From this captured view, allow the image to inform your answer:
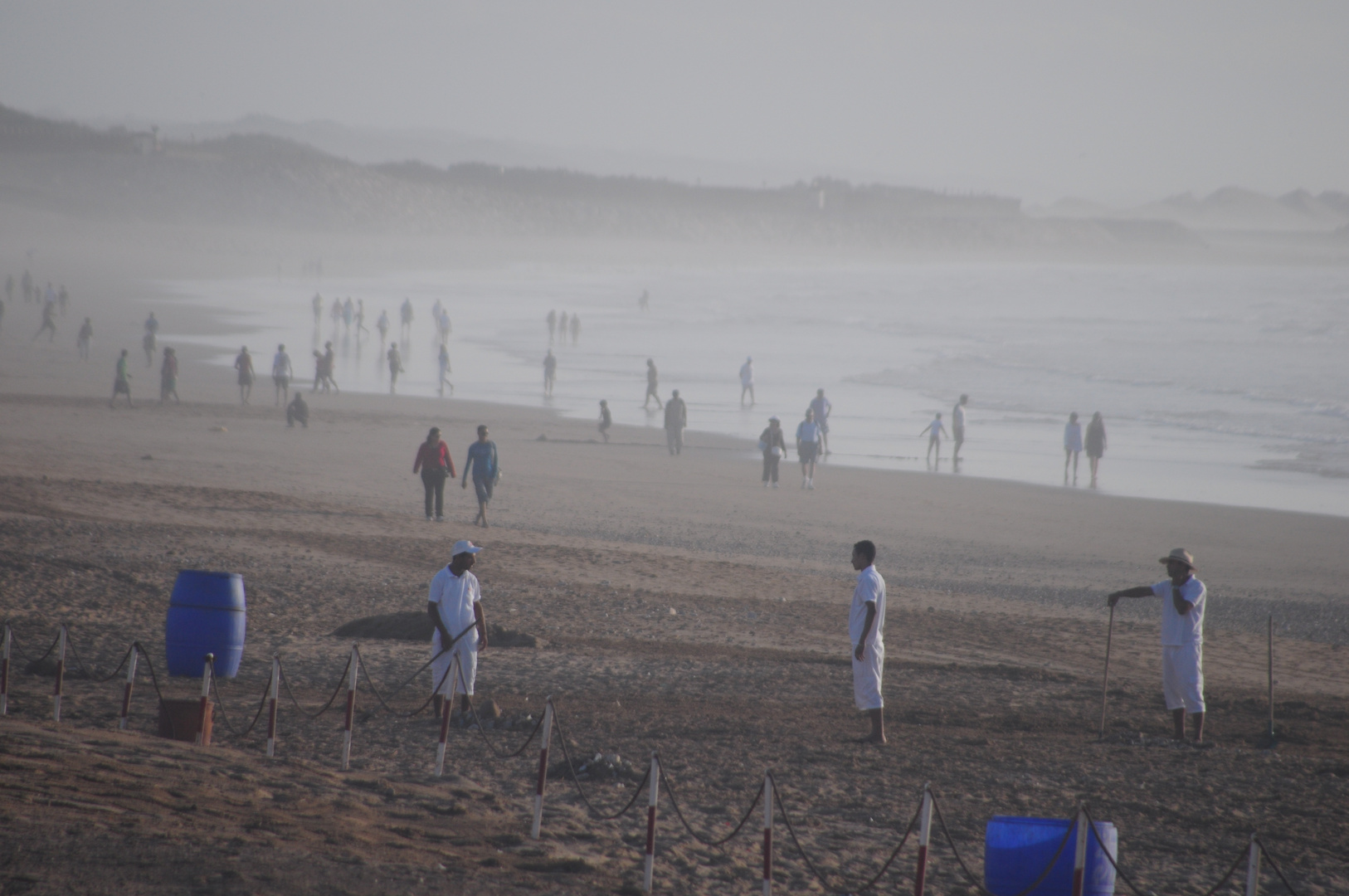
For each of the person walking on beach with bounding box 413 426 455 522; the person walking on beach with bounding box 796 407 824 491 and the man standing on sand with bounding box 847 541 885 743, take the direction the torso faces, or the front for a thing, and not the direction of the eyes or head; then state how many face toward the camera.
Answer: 2

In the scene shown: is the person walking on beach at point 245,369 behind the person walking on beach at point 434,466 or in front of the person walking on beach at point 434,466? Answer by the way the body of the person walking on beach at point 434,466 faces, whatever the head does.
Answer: behind

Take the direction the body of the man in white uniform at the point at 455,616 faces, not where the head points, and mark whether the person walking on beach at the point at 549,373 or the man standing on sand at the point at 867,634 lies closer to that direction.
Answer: the man standing on sand

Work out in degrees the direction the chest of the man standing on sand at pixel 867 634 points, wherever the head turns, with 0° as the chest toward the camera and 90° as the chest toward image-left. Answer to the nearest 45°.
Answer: approximately 90°

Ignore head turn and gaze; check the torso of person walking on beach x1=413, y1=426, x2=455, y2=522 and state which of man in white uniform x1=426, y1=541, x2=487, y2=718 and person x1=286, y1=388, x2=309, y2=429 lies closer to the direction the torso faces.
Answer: the man in white uniform

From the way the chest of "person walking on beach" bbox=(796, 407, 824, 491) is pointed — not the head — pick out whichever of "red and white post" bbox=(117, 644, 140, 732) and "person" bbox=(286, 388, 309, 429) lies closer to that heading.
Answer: the red and white post

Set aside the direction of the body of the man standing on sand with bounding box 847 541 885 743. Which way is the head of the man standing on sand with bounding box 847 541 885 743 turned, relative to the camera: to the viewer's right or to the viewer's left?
to the viewer's left

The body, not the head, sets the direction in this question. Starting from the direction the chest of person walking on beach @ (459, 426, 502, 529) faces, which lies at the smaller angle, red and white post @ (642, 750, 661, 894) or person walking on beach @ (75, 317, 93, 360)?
the red and white post

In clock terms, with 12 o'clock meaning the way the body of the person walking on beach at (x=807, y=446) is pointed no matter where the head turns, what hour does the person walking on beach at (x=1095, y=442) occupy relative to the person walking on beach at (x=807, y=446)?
the person walking on beach at (x=1095, y=442) is roughly at 8 o'clock from the person walking on beach at (x=807, y=446).

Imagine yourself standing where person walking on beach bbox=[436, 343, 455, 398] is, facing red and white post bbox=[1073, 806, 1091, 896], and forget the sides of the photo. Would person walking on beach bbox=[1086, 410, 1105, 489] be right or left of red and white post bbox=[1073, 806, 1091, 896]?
left

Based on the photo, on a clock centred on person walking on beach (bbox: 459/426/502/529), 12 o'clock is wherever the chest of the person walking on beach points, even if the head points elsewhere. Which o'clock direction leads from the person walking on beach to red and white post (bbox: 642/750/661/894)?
The red and white post is roughly at 12 o'clock from the person walking on beach.

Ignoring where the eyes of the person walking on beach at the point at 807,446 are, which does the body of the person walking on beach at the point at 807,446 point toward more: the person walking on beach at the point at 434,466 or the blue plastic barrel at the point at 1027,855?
the blue plastic barrel

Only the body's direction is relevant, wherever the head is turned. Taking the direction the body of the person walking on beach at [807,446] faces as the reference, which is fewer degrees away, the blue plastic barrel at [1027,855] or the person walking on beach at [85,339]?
the blue plastic barrel
